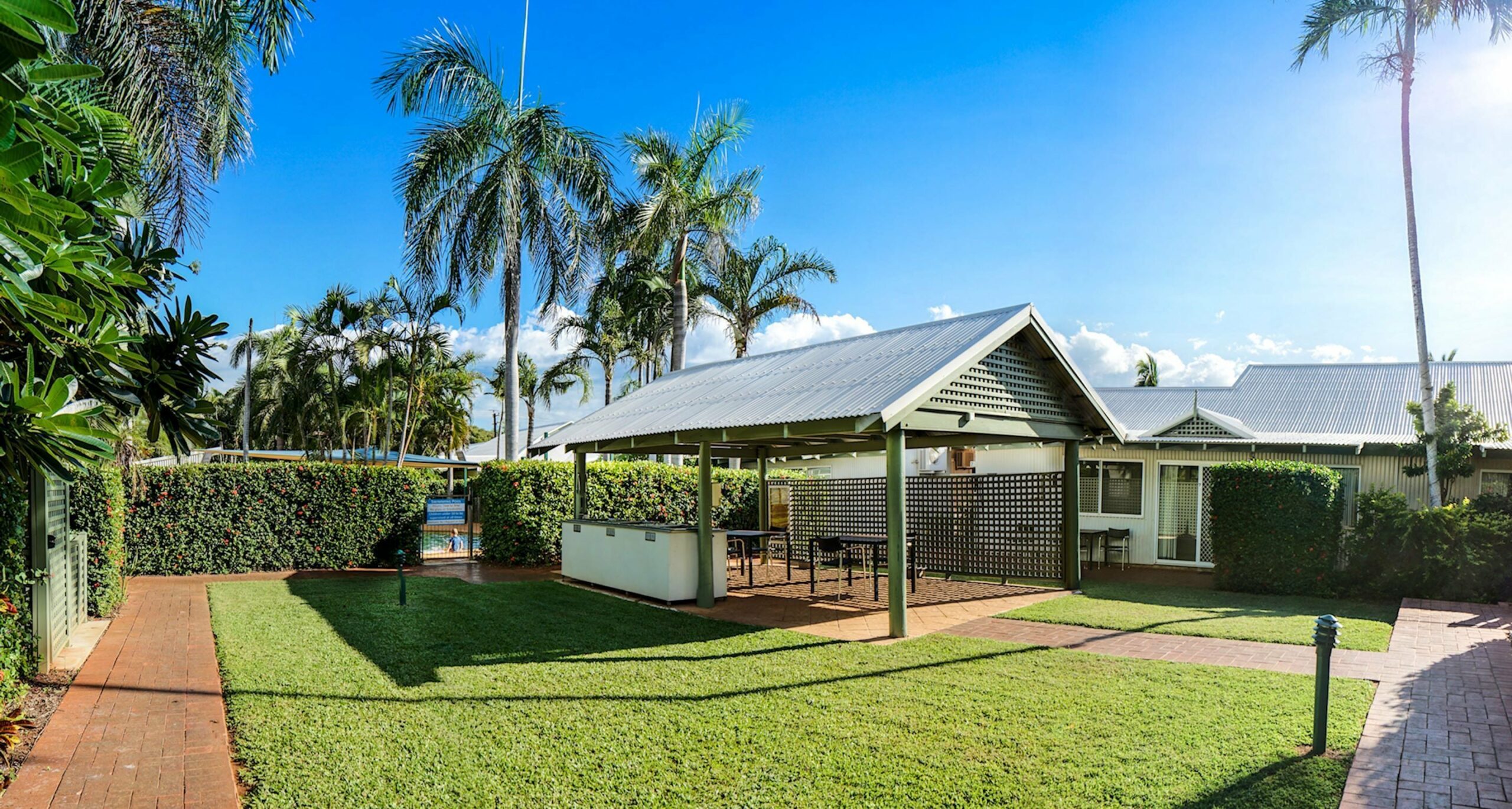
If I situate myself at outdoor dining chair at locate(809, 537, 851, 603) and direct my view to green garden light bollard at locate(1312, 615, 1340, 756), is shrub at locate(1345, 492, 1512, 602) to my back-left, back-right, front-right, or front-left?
front-left

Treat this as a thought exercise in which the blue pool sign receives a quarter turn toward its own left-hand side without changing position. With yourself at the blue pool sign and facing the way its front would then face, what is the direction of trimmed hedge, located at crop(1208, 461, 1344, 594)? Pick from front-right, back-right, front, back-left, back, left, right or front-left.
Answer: front-right

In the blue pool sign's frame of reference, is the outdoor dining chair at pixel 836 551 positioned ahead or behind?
ahead

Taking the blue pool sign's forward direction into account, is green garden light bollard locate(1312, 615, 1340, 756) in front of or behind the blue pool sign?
in front

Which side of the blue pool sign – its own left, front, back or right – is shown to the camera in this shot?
front

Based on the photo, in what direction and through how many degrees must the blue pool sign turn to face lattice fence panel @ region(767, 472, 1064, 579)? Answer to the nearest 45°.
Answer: approximately 45° to its left

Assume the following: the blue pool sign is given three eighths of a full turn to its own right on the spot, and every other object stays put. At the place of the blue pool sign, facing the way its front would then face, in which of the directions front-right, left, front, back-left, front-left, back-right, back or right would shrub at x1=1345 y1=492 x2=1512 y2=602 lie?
back

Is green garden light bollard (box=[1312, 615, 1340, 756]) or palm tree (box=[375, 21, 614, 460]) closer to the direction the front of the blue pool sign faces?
the green garden light bollard
